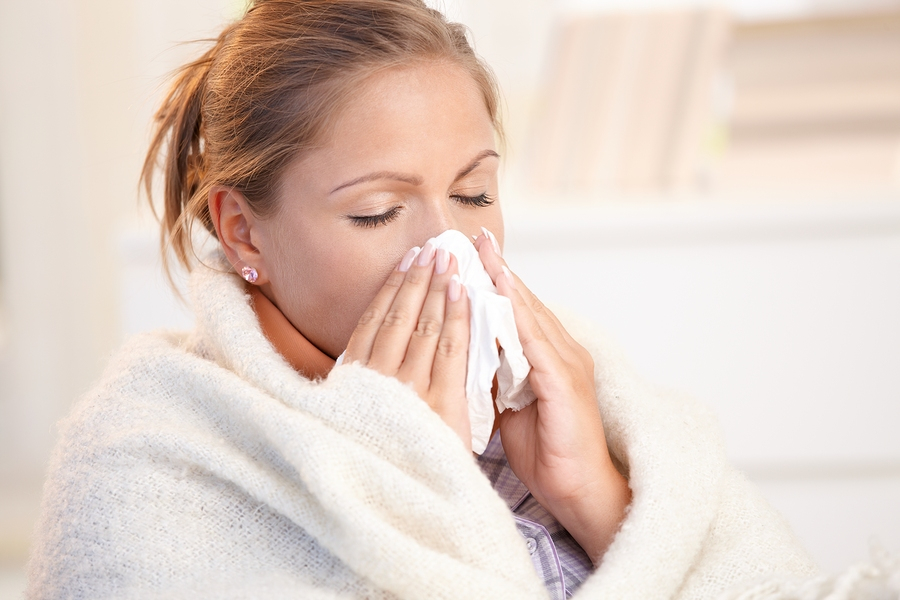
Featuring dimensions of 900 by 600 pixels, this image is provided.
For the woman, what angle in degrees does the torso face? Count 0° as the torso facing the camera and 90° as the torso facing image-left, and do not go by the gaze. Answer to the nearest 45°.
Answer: approximately 315°

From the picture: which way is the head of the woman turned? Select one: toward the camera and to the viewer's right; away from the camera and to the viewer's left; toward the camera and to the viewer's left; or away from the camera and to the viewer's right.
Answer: toward the camera and to the viewer's right
